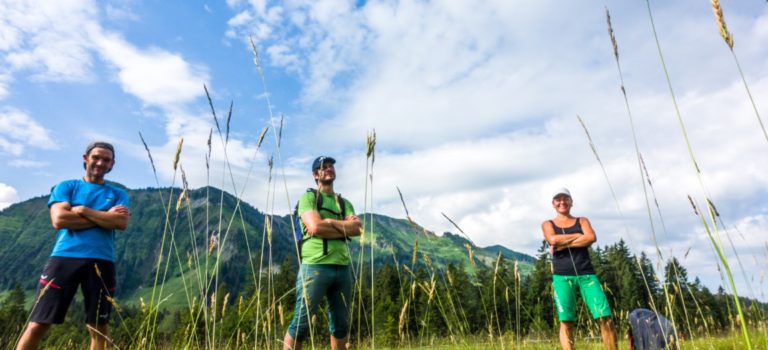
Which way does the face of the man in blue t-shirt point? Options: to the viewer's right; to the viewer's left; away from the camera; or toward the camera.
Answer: toward the camera

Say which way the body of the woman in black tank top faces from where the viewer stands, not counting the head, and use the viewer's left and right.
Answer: facing the viewer

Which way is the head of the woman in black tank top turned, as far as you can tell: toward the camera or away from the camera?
toward the camera

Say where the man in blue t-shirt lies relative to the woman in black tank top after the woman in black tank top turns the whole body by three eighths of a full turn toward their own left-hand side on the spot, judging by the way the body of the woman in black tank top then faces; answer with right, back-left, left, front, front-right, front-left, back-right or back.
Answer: back

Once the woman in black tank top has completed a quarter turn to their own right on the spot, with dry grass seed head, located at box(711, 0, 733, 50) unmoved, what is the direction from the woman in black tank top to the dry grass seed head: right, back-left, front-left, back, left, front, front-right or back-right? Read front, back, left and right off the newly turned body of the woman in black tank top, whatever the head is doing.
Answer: left

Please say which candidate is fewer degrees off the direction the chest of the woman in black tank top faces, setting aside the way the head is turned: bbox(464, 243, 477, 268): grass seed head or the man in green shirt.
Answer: the grass seed head

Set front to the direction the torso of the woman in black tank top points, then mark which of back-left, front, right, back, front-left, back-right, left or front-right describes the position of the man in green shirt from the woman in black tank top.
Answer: front-right

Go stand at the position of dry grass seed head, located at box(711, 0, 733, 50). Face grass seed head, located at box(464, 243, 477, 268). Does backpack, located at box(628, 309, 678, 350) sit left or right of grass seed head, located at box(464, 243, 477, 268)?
right

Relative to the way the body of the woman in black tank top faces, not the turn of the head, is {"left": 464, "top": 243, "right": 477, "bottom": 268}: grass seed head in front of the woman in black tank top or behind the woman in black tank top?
in front

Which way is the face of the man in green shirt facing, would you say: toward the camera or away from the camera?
toward the camera
